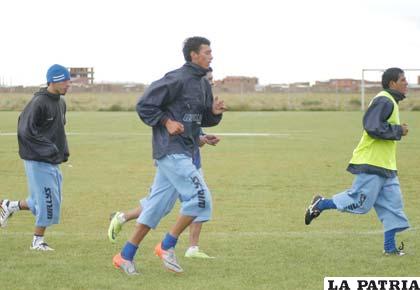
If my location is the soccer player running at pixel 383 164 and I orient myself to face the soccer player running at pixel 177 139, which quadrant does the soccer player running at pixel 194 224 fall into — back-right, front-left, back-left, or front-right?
front-right

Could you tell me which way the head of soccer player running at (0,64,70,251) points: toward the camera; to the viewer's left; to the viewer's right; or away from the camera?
to the viewer's right

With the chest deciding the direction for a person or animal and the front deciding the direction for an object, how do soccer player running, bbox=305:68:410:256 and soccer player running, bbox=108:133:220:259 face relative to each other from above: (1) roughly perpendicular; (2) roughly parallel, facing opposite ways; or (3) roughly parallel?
roughly parallel

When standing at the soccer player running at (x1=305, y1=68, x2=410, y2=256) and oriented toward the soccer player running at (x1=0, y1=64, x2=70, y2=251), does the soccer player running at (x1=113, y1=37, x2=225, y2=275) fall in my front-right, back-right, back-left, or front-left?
front-left
